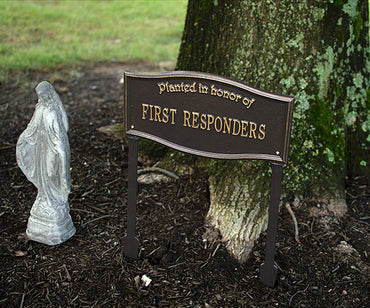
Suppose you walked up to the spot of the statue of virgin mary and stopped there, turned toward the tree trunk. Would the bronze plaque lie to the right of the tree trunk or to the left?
right

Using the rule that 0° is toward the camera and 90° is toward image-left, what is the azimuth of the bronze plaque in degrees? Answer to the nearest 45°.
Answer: approximately 45°

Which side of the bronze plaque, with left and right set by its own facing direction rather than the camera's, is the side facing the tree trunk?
back

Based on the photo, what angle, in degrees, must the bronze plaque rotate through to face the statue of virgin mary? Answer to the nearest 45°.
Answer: approximately 45° to its right
